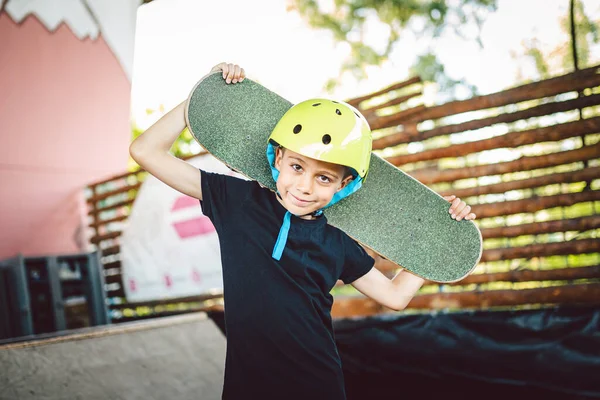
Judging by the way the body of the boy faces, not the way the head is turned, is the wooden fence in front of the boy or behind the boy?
behind

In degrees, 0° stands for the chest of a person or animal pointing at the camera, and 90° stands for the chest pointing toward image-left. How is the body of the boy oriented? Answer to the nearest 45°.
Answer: approximately 0°

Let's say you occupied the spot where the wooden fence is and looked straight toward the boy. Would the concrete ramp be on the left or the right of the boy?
right

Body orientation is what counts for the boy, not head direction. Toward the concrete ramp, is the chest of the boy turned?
no

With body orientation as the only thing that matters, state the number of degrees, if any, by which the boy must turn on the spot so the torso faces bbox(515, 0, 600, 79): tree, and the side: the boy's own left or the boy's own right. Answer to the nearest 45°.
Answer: approximately 135° to the boy's own left

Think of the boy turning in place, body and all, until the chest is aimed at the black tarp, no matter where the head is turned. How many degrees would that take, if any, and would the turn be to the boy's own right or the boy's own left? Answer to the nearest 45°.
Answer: approximately 135° to the boy's own left
